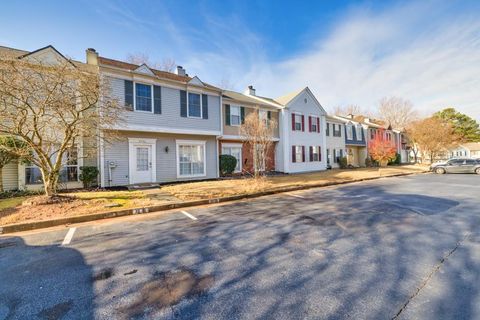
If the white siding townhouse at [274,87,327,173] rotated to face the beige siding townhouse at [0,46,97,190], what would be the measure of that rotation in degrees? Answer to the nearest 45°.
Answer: approximately 90° to its right

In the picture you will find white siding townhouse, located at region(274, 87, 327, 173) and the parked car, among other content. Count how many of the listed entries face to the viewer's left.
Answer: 1

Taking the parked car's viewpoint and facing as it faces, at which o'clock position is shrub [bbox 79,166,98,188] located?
The shrub is roughly at 10 o'clock from the parked car.

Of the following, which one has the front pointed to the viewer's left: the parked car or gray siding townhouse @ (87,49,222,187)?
the parked car

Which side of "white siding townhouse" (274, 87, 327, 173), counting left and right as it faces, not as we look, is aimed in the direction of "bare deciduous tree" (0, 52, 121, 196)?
right

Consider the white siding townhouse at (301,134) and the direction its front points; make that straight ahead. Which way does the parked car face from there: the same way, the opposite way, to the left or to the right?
the opposite way

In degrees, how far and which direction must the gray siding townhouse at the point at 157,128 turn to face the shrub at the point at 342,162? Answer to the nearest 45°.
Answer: approximately 45° to its left

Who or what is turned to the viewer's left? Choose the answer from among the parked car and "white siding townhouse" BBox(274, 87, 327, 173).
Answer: the parked car

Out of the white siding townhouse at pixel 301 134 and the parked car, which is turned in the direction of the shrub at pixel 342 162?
the parked car

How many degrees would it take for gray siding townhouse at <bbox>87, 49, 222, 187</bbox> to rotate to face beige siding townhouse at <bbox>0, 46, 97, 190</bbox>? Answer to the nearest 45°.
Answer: approximately 135° to its right

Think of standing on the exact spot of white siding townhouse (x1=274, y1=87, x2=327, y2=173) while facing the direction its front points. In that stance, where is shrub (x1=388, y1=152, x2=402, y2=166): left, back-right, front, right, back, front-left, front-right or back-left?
left

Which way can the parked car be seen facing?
to the viewer's left

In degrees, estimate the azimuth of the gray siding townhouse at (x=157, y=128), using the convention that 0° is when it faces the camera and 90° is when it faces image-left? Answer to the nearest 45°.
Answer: approximately 315°

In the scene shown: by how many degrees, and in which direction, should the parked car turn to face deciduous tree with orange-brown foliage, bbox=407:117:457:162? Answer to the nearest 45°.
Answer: approximately 90° to its right

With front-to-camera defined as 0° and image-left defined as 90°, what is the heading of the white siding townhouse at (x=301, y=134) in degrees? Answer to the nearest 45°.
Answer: approximately 315°

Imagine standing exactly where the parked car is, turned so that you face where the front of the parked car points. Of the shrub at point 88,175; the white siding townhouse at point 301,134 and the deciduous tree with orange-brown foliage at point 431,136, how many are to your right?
1

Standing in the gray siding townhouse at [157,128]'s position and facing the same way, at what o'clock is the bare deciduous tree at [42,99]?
The bare deciduous tree is roughly at 3 o'clock from the gray siding townhouse.
